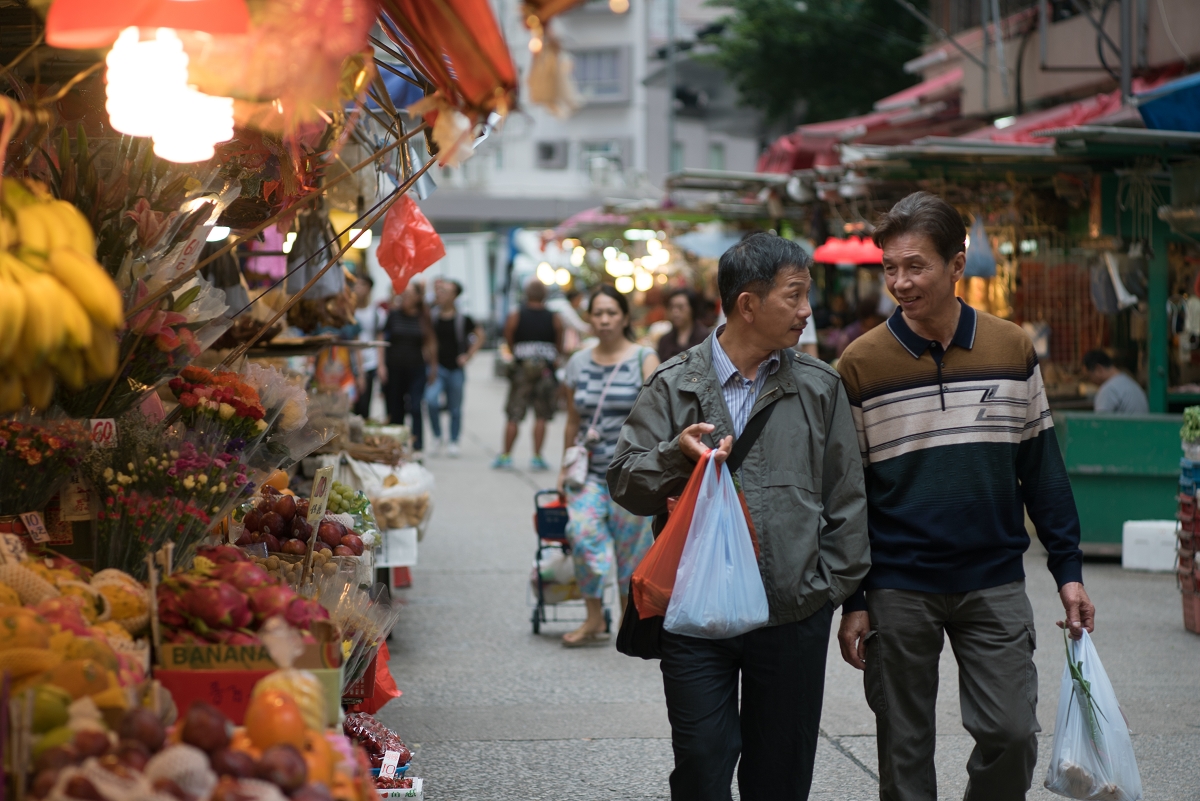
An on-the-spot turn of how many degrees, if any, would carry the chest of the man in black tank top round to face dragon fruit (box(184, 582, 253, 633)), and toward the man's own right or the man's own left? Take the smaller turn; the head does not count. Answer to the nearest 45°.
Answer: approximately 180°

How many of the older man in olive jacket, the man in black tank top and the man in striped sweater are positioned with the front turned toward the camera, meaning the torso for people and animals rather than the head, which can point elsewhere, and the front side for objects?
2

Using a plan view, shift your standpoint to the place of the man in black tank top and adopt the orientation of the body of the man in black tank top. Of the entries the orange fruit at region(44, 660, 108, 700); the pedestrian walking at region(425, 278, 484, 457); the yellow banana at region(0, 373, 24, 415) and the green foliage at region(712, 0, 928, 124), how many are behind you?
2

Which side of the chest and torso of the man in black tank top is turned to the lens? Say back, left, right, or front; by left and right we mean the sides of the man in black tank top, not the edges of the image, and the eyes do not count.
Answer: back

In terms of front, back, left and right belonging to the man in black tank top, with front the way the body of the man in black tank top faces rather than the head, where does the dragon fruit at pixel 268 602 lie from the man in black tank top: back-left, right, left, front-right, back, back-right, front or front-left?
back

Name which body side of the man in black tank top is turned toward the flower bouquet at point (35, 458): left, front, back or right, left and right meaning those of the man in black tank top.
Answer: back

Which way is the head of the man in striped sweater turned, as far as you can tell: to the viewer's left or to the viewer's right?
to the viewer's left

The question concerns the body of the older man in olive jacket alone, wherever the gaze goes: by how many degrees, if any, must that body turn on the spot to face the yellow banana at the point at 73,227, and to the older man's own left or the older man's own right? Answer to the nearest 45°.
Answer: approximately 45° to the older man's own right

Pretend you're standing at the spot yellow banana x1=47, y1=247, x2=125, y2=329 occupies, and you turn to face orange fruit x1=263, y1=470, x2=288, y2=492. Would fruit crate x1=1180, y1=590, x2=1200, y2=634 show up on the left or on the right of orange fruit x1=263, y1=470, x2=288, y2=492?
right

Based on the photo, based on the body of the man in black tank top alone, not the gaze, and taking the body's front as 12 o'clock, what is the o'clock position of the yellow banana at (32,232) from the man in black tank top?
The yellow banana is roughly at 6 o'clock from the man in black tank top.

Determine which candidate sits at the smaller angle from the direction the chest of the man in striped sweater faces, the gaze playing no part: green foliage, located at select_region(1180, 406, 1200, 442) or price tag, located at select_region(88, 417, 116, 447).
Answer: the price tag

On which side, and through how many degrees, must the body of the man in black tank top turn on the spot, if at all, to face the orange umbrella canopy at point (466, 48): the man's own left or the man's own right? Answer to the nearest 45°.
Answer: approximately 180°

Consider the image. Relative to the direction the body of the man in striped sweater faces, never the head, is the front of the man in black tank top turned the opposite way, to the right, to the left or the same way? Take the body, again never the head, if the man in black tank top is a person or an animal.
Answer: the opposite way
